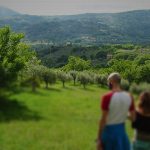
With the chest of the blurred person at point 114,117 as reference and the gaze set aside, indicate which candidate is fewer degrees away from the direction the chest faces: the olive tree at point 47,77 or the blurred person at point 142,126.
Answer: the olive tree

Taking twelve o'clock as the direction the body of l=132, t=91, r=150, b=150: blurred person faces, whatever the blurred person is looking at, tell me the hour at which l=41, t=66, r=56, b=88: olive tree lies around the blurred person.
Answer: The olive tree is roughly at 11 o'clock from the blurred person.

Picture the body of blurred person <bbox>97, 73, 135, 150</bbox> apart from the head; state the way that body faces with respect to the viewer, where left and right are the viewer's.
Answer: facing away from the viewer and to the left of the viewer

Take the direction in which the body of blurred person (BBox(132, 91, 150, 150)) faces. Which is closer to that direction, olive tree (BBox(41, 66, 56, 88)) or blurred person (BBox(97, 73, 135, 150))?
the olive tree

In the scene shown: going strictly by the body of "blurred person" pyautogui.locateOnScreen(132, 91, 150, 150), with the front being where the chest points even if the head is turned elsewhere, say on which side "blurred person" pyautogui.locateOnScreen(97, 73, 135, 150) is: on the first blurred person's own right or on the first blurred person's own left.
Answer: on the first blurred person's own left

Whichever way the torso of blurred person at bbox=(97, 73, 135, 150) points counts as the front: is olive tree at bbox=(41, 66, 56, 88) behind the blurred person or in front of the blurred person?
in front

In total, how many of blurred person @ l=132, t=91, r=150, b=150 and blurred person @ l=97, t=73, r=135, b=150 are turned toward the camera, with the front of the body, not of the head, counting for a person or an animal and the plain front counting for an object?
0

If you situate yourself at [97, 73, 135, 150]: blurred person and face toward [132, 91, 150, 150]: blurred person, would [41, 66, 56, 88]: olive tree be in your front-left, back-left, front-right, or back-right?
back-left

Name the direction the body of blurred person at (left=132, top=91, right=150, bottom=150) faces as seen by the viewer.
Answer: away from the camera

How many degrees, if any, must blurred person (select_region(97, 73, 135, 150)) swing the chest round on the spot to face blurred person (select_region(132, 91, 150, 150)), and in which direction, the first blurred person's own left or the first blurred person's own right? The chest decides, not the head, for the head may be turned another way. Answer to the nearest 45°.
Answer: approximately 135° to the first blurred person's own right
